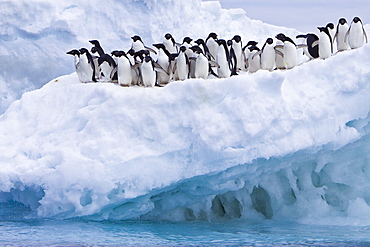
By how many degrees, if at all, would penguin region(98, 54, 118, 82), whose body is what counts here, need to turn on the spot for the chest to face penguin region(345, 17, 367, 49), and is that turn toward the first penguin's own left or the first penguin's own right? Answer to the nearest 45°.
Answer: approximately 135° to the first penguin's own left

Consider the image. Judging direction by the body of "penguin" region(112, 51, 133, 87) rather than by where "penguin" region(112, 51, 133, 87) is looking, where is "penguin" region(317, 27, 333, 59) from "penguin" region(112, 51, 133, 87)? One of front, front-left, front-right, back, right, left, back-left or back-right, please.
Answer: back-left

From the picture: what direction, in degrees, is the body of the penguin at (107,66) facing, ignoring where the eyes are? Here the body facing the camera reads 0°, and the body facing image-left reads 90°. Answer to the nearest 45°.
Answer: approximately 45°

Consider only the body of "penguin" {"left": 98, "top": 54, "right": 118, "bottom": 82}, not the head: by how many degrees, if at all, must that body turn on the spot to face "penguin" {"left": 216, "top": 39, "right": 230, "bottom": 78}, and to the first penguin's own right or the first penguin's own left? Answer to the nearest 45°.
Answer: approximately 135° to the first penguin's own left

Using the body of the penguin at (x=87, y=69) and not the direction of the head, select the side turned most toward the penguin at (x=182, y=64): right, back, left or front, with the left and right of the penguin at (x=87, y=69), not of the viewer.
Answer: left

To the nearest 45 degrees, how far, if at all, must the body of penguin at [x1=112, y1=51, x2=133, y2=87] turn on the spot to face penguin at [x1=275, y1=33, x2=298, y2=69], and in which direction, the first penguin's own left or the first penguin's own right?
approximately 135° to the first penguin's own left

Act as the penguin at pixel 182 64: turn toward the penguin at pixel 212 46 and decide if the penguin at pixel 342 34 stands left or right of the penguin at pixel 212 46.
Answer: right

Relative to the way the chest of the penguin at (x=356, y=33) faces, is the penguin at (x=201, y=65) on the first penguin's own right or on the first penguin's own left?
on the first penguin's own right
